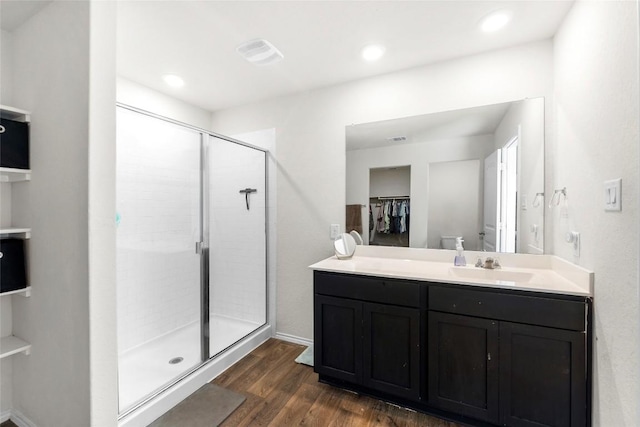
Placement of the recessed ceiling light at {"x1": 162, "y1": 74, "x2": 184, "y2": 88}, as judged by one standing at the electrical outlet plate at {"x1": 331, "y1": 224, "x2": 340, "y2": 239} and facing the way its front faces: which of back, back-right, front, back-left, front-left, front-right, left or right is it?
right

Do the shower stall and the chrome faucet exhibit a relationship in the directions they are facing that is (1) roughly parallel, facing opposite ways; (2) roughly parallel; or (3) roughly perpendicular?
roughly perpendicular

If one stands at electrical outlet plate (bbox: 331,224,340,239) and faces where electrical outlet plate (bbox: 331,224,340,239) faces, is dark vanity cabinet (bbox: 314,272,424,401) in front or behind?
in front

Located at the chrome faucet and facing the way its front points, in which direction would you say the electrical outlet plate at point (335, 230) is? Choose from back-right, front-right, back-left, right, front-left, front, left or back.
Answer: right

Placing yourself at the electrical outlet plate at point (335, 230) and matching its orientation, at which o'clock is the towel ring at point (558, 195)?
The towel ring is roughly at 10 o'clock from the electrical outlet plate.

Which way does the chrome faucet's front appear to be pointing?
toward the camera

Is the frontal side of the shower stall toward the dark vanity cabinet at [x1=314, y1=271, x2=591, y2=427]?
yes

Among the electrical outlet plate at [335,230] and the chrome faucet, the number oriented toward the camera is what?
2

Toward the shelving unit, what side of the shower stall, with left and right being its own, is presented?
right

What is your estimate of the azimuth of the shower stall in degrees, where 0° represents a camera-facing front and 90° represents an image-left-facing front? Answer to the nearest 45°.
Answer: approximately 315°

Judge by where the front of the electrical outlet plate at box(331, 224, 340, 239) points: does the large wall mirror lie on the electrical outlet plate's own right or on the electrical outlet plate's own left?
on the electrical outlet plate's own left

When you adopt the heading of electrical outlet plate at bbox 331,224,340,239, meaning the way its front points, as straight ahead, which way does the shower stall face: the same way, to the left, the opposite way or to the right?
to the left

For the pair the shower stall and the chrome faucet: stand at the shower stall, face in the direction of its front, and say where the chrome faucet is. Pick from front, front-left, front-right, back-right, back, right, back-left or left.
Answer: front

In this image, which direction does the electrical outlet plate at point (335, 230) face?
toward the camera
